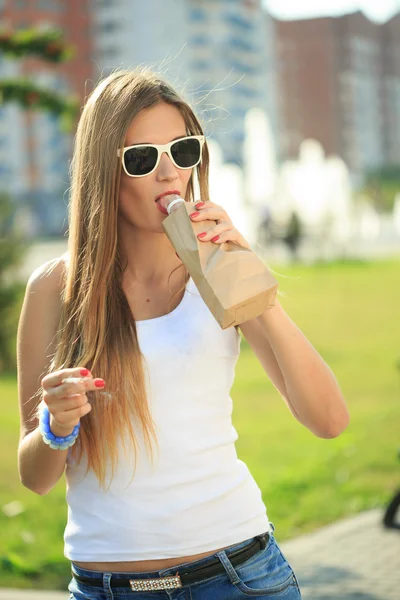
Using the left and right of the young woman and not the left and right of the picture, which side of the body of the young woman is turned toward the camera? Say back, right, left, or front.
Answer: front

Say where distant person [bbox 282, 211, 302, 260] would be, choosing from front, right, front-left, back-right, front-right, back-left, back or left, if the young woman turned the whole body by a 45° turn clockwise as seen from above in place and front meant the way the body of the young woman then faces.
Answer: back-right
